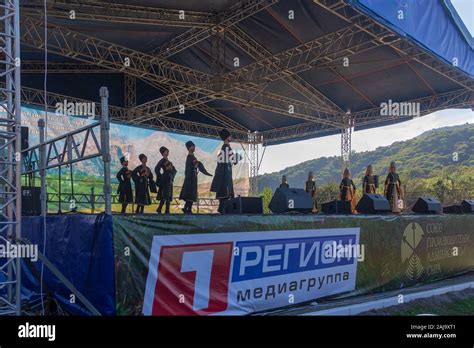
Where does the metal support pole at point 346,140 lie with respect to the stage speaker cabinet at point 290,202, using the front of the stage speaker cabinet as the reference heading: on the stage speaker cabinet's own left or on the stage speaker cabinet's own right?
on the stage speaker cabinet's own right

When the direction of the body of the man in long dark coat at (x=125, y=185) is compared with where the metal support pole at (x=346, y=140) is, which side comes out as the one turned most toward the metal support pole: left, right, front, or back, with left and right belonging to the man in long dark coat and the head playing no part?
left

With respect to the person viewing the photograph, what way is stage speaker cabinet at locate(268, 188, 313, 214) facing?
facing away from the viewer and to the left of the viewer

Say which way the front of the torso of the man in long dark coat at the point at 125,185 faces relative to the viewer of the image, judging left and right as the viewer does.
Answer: facing the viewer and to the right of the viewer

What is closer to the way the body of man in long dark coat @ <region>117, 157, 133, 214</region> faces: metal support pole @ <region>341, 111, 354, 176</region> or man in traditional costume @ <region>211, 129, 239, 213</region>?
the man in traditional costume

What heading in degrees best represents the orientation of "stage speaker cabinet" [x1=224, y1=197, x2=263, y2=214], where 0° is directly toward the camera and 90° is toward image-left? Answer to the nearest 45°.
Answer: approximately 135°

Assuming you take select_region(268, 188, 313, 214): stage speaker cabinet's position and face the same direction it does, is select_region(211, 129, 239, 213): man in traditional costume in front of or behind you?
in front
